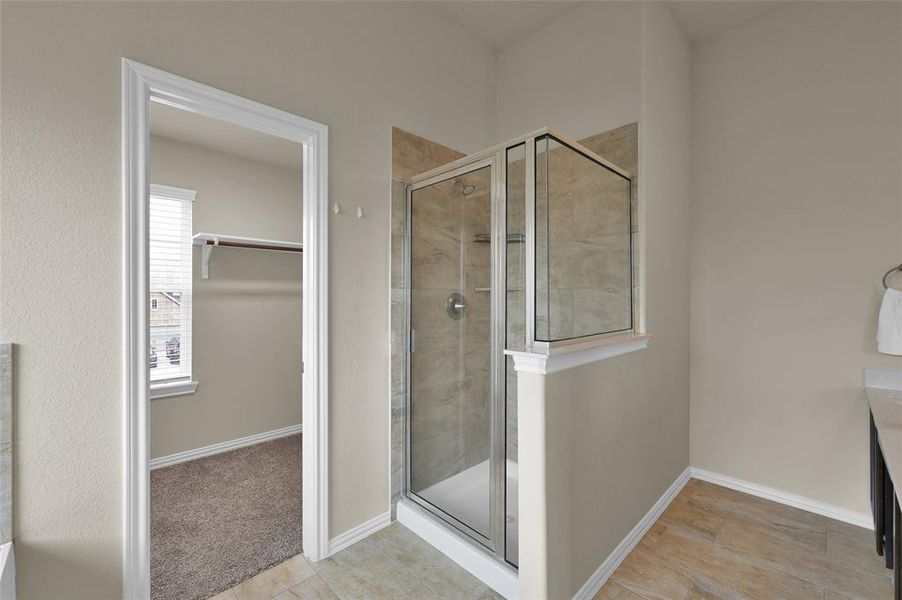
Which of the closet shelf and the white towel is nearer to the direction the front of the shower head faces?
the white towel

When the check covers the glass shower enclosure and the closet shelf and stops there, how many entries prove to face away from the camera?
0

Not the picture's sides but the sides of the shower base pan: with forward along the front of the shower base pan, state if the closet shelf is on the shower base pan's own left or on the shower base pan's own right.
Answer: on the shower base pan's own right

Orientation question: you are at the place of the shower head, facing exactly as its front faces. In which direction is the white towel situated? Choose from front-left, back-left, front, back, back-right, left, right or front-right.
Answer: front-left

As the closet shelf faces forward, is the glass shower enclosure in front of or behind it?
in front

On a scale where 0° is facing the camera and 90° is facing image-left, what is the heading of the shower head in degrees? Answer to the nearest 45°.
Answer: approximately 315°

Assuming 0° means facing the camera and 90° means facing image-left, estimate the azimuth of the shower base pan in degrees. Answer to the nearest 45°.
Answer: approximately 45°

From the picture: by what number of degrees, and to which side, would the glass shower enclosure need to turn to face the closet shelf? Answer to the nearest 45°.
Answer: approximately 45° to its right

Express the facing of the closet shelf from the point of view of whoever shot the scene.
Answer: facing the viewer and to the right of the viewer

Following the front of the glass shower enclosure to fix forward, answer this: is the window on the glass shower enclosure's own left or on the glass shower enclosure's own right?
on the glass shower enclosure's own right

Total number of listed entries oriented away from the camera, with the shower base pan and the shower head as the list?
0
